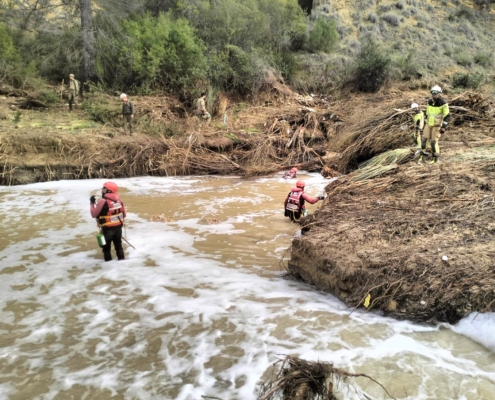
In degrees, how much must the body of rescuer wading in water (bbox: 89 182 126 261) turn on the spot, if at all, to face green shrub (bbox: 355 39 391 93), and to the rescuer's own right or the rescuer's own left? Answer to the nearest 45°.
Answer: approximately 90° to the rescuer's own right

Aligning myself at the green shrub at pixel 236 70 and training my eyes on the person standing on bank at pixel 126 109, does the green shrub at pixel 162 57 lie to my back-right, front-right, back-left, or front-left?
front-right

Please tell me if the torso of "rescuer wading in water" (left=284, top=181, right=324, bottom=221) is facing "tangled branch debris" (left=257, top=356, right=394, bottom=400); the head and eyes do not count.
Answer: no

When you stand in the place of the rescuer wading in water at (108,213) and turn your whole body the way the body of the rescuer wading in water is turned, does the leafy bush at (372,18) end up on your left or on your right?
on your right

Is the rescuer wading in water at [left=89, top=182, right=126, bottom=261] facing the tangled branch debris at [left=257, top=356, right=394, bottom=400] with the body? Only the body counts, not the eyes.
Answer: no

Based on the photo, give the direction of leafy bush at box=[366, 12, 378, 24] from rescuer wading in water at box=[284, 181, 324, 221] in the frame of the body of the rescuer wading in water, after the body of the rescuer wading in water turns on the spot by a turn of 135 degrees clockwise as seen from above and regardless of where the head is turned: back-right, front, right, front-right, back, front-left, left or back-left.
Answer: back

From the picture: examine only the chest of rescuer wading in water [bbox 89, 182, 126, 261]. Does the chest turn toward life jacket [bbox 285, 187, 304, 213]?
no

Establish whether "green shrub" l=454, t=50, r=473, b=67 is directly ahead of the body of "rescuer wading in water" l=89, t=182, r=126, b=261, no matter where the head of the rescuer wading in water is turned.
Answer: no

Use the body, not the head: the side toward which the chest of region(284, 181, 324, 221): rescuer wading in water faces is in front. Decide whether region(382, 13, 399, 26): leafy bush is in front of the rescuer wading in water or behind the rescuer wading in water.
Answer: in front

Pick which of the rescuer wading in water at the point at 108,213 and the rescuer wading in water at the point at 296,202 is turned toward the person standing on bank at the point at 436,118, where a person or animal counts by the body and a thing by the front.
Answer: the rescuer wading in water at the point at 296,202

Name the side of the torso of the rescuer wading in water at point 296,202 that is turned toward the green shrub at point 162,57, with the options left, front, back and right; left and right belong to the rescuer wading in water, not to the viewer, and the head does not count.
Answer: left

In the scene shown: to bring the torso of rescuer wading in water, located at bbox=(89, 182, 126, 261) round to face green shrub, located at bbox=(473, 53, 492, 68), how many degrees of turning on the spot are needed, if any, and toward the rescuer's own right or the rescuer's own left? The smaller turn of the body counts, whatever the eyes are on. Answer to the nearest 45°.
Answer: approximately 90° to the rescuer's own right

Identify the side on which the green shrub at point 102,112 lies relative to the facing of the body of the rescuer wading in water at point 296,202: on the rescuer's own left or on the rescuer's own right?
on the rescuer's own left

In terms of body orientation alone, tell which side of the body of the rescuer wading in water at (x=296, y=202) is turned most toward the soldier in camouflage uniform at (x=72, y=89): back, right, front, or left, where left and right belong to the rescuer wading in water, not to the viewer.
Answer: left

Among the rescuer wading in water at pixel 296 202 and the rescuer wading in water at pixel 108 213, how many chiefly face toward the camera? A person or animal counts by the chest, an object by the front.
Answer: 0

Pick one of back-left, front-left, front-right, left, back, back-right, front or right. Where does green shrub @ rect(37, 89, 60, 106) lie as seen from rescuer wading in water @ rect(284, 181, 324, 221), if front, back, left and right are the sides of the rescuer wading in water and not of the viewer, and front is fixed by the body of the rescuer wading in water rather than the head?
left

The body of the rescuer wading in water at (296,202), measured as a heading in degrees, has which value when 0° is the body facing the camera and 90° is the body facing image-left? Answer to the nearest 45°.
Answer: approximately 225°
